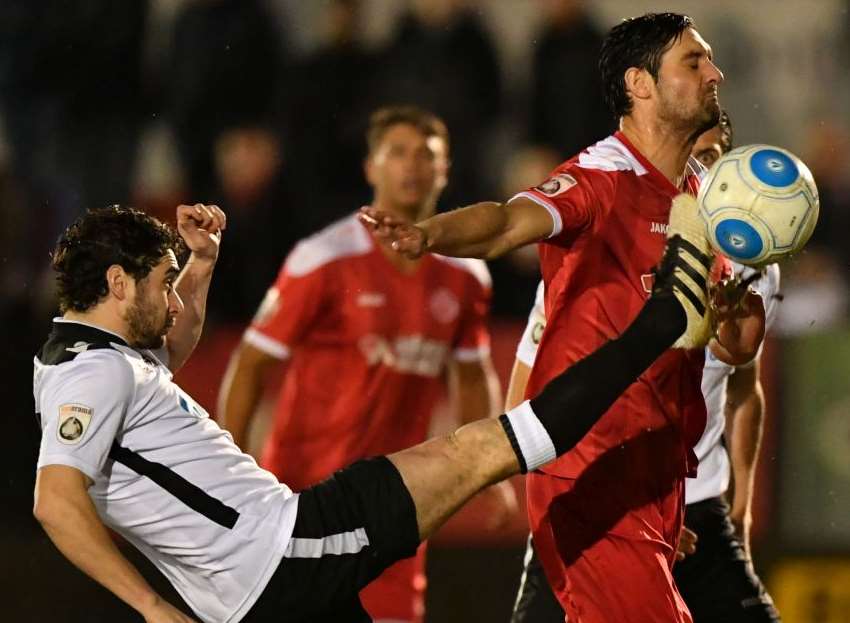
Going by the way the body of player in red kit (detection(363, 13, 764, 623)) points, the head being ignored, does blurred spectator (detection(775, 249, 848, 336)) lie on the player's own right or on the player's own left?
on the player's own left

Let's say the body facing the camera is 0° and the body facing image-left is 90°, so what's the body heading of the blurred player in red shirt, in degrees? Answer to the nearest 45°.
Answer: approximately 0°

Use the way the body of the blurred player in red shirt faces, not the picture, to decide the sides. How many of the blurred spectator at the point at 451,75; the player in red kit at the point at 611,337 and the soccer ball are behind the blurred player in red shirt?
1

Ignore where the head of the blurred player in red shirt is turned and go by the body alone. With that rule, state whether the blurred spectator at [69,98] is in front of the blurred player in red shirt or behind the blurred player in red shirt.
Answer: behind

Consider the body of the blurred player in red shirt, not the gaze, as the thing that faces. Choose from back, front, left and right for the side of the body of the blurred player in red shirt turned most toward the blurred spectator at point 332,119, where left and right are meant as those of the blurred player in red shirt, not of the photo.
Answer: back

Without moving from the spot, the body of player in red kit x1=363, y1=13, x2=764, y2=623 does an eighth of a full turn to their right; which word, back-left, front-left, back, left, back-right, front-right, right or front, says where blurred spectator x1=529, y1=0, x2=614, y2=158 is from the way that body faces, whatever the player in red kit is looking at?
back

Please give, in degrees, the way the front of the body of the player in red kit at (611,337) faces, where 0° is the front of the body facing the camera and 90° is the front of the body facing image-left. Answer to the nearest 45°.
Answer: approximately 315°

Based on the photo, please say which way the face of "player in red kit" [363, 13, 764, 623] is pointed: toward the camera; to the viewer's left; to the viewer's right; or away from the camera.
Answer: to the viewer's right

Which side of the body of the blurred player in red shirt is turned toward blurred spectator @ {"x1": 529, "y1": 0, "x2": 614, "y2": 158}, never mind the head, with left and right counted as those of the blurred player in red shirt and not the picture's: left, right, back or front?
back

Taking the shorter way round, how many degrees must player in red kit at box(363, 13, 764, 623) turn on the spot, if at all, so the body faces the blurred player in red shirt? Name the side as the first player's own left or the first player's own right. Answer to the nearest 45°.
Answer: approximately 180°

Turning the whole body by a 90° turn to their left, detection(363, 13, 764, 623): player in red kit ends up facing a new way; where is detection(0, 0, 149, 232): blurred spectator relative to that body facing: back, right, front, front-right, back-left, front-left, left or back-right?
left

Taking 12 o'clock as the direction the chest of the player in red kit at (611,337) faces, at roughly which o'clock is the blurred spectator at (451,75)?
The blurred spectator is roughly at 7 o'clock from the player in red kit.
